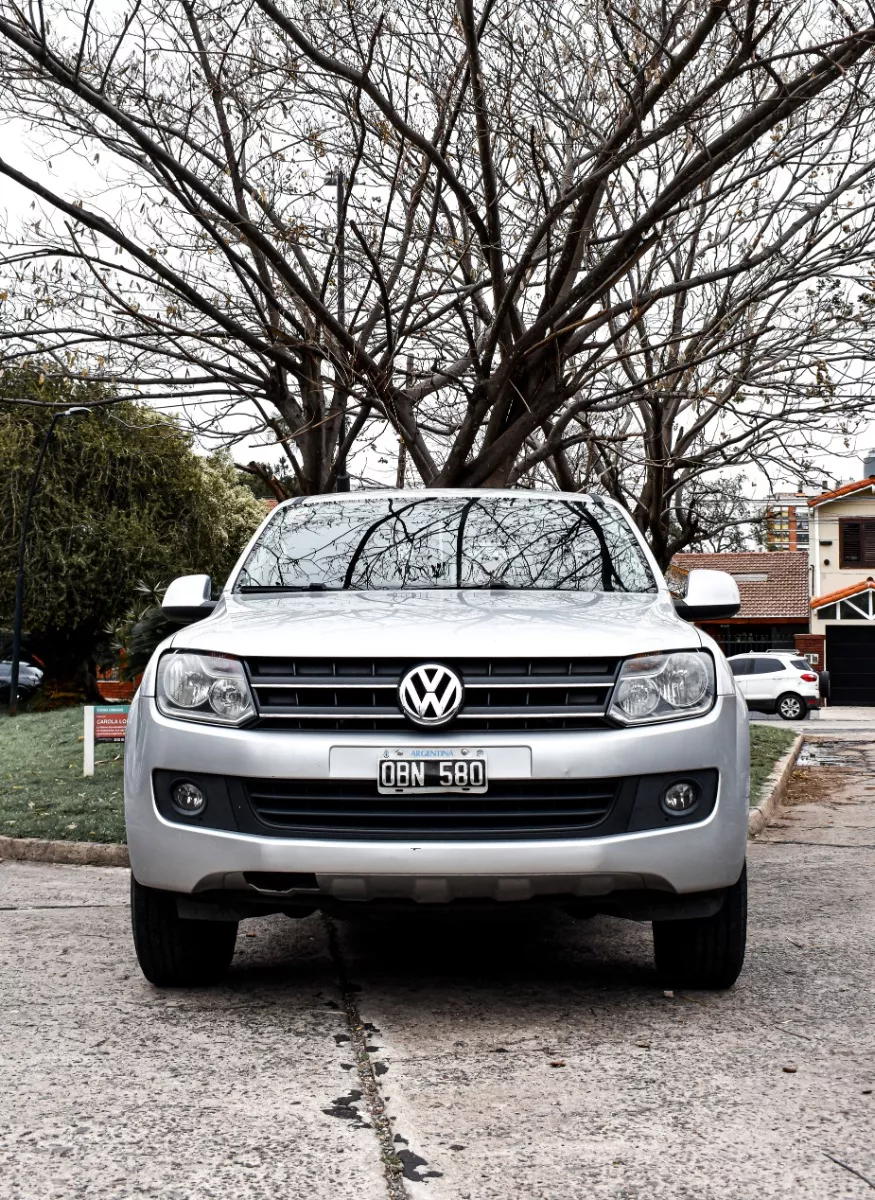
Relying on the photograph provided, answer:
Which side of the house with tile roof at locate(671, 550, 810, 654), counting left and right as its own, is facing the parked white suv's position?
front

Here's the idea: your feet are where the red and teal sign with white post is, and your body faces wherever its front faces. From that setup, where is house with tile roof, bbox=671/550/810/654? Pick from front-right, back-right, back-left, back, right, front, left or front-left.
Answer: back-left

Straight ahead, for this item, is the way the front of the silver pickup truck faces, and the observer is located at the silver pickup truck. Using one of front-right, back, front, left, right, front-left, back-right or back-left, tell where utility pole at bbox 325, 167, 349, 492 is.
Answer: back

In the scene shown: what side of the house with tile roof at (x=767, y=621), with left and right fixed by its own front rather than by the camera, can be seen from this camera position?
front

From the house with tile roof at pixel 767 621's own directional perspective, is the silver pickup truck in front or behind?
in front

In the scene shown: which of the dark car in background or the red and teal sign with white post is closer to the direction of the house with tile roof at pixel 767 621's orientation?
the red and teal sign with white post

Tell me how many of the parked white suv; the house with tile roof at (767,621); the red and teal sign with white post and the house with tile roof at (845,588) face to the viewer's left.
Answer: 1

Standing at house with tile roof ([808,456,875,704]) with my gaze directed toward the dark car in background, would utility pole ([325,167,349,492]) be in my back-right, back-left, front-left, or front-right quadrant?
front-left

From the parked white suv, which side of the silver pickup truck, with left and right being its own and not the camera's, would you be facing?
back

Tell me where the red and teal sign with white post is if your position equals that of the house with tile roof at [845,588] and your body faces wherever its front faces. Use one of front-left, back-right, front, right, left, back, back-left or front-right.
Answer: front

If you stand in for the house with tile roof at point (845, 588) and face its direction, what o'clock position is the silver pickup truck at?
The silver pickup truck is roughly at 12 o'clock from the house with tile roof.

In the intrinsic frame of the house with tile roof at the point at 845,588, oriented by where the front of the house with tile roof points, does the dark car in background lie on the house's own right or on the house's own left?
on the house's own right

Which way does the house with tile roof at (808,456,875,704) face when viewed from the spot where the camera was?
facing the viewer
